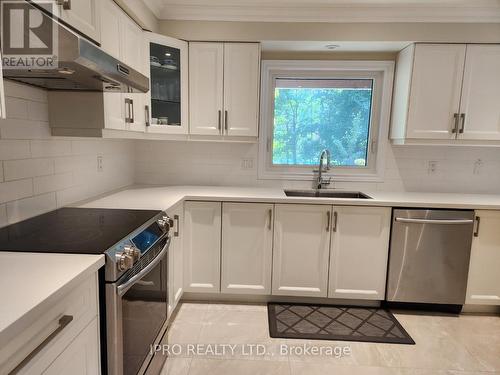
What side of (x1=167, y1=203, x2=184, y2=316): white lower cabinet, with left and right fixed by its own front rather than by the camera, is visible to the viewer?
right

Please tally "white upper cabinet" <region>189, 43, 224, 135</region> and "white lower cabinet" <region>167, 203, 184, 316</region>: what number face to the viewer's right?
1

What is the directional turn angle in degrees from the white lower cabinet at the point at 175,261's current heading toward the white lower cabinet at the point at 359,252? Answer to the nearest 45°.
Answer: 0° — it already faces it

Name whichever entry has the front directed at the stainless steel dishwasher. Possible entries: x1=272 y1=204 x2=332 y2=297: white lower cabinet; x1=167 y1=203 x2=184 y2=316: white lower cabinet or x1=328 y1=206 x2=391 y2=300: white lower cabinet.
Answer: x1=167 y1=203 x2=184 y2=316: white lower cabinet

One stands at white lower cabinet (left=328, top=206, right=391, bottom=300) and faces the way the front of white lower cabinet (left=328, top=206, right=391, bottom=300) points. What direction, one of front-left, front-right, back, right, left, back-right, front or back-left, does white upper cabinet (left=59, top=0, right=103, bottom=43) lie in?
front-right

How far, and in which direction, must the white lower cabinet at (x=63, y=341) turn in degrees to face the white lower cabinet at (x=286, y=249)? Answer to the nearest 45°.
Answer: approximately 90° to its left

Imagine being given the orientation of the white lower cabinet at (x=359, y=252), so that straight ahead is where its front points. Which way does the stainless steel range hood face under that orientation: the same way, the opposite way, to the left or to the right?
to the left

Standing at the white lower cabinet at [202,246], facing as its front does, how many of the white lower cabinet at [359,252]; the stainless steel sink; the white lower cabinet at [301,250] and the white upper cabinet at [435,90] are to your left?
4
